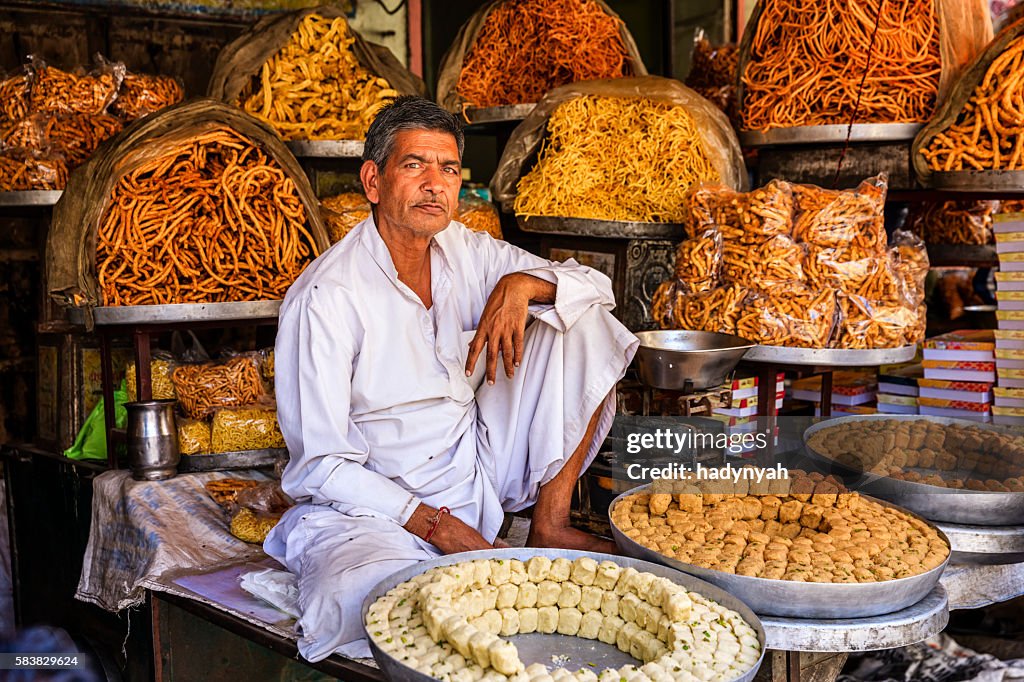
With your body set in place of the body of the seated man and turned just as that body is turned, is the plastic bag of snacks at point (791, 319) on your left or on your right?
on your left

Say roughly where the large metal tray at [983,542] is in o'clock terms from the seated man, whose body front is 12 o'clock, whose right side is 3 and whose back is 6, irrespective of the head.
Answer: The large metal tray is roughly at 11 o'clock from the seated man.

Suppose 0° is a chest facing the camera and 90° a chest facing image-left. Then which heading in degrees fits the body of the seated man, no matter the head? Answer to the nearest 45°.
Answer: approximately 315°

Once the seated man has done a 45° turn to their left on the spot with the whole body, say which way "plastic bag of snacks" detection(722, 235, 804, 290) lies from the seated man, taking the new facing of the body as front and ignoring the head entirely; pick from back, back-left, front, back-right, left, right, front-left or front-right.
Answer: front-left

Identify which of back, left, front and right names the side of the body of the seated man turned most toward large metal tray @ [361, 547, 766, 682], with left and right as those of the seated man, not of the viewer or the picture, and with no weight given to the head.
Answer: front

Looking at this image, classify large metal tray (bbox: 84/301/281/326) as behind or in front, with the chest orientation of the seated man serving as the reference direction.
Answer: behind

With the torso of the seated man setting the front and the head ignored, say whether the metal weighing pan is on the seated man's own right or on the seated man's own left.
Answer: on the seated man's own left

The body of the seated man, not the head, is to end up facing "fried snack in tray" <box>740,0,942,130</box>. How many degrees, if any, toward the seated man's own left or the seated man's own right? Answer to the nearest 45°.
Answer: approximately 90° to the seated man's own left

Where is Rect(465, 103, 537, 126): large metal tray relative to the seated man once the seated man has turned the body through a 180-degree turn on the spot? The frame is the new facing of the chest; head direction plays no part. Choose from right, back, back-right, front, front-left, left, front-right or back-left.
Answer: front-right

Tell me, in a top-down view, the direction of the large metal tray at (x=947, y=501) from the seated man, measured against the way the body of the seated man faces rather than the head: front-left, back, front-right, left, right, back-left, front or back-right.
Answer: front-left

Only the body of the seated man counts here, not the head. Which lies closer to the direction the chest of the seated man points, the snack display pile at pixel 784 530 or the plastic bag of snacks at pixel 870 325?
the snack display pile

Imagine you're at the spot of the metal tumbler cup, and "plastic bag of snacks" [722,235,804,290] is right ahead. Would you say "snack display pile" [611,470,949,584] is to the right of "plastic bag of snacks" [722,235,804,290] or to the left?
right

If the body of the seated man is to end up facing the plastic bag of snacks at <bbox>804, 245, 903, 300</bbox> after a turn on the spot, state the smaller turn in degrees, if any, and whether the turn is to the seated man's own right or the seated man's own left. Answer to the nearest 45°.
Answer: approximately 90° to the seated man's own left

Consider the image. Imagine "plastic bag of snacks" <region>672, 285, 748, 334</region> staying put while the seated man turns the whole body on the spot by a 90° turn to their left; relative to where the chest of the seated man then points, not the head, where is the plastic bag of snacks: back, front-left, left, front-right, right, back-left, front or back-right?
front
